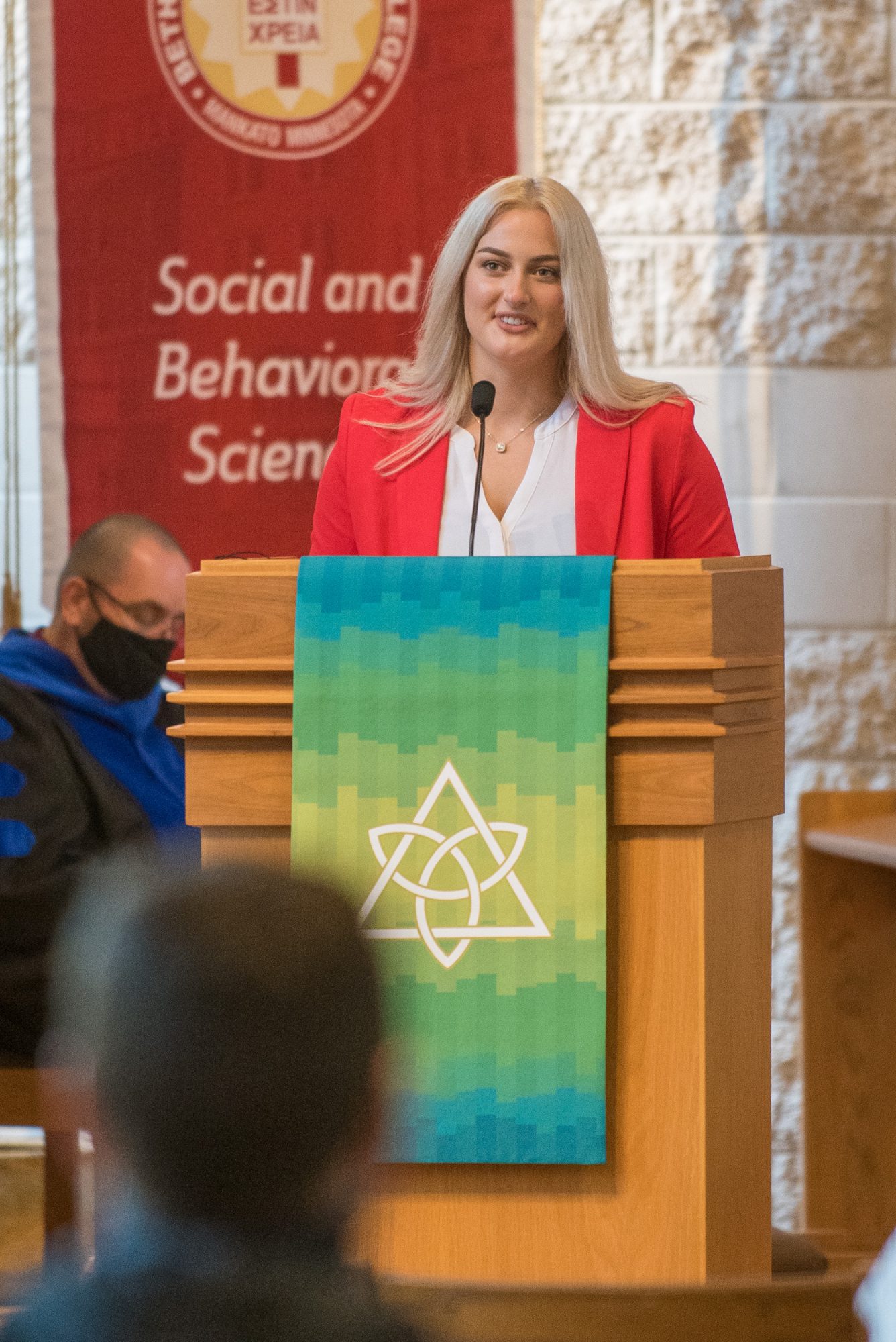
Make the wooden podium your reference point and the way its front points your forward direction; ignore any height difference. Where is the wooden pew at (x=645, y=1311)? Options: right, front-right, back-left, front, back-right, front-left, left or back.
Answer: front

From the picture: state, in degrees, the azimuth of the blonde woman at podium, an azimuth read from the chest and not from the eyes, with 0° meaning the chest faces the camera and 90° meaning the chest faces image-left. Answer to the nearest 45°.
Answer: approximately 0°

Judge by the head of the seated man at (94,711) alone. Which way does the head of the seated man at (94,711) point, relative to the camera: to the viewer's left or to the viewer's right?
to the viewer's right

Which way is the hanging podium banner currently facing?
toward the camera

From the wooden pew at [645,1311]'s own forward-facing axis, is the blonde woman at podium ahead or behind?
ahead

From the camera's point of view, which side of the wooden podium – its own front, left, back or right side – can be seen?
front

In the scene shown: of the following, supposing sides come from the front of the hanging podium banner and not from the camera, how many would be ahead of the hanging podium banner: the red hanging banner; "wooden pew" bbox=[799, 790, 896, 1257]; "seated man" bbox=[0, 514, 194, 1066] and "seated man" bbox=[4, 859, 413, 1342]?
1

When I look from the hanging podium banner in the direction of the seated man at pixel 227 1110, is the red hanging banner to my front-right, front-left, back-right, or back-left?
back-right

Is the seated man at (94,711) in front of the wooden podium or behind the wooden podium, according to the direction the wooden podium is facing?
behind

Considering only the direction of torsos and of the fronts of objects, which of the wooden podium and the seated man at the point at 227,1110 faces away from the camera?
the seated man

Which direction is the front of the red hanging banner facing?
toward the camera

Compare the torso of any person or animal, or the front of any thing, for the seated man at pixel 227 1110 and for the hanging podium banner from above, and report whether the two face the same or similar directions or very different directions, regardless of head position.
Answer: very different directions

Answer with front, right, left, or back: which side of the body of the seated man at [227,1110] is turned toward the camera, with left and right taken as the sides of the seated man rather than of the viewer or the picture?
back

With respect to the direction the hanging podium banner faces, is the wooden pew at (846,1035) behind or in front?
behind

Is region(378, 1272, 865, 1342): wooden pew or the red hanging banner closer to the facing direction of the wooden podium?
the wooden pew

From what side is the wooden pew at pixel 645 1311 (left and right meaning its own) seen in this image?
back

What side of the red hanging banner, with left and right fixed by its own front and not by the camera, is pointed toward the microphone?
front

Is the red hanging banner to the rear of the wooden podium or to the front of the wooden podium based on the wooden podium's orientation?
to the rear
